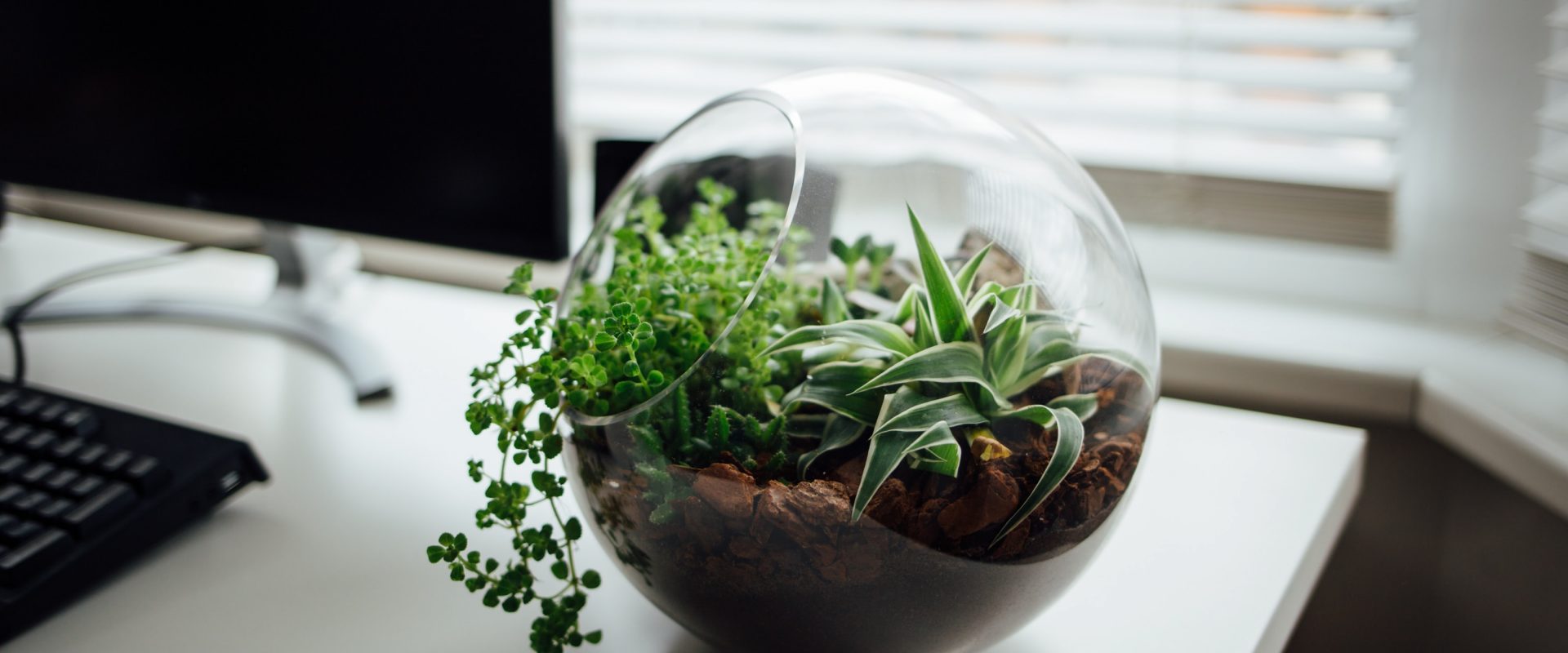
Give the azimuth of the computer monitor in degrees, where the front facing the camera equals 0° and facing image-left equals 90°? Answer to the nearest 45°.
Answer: approximately 45°

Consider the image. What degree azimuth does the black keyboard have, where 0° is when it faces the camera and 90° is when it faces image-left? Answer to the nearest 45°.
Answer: approximately 45°

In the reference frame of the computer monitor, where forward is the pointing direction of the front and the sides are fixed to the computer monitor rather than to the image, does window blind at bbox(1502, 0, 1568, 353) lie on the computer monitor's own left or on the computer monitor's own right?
on the computer monitor's own left

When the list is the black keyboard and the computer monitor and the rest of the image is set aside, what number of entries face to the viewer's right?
0
